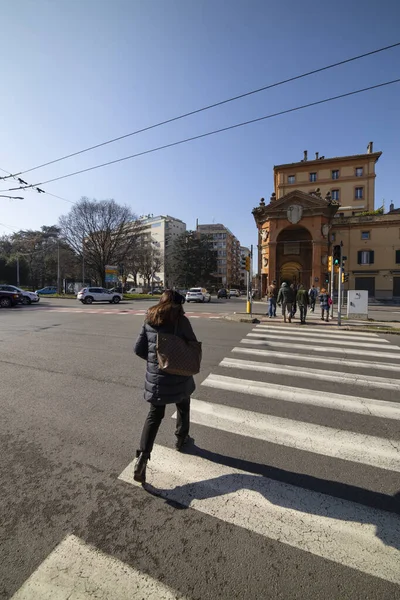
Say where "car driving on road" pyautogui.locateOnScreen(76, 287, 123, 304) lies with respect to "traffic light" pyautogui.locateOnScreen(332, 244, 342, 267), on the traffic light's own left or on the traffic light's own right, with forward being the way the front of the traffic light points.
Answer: on the traffic light's own right

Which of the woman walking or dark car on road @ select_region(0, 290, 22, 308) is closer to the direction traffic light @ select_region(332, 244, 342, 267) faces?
the woman walking

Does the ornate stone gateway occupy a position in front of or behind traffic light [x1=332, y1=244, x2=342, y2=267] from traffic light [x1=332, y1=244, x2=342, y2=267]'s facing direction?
behind

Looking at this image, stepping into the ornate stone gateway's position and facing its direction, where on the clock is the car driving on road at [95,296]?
The car driving on road is roughly at 2 o'clock from the ornate stone gateway.

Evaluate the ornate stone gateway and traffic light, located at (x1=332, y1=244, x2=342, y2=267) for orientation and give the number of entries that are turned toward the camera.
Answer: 2

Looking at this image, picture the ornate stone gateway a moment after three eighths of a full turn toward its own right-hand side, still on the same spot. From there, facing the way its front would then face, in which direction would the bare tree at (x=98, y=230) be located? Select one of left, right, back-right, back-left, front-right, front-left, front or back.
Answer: front-left

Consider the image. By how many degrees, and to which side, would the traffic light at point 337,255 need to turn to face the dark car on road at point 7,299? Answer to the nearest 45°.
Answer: approximately 90° to its right

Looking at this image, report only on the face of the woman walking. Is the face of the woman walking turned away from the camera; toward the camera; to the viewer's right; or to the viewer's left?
away from the camera

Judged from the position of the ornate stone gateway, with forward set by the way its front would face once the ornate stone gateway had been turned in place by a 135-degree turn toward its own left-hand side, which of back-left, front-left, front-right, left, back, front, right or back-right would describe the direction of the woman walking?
back-right

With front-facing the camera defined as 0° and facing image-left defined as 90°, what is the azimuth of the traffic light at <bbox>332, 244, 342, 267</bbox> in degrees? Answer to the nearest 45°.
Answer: approximately 0°
